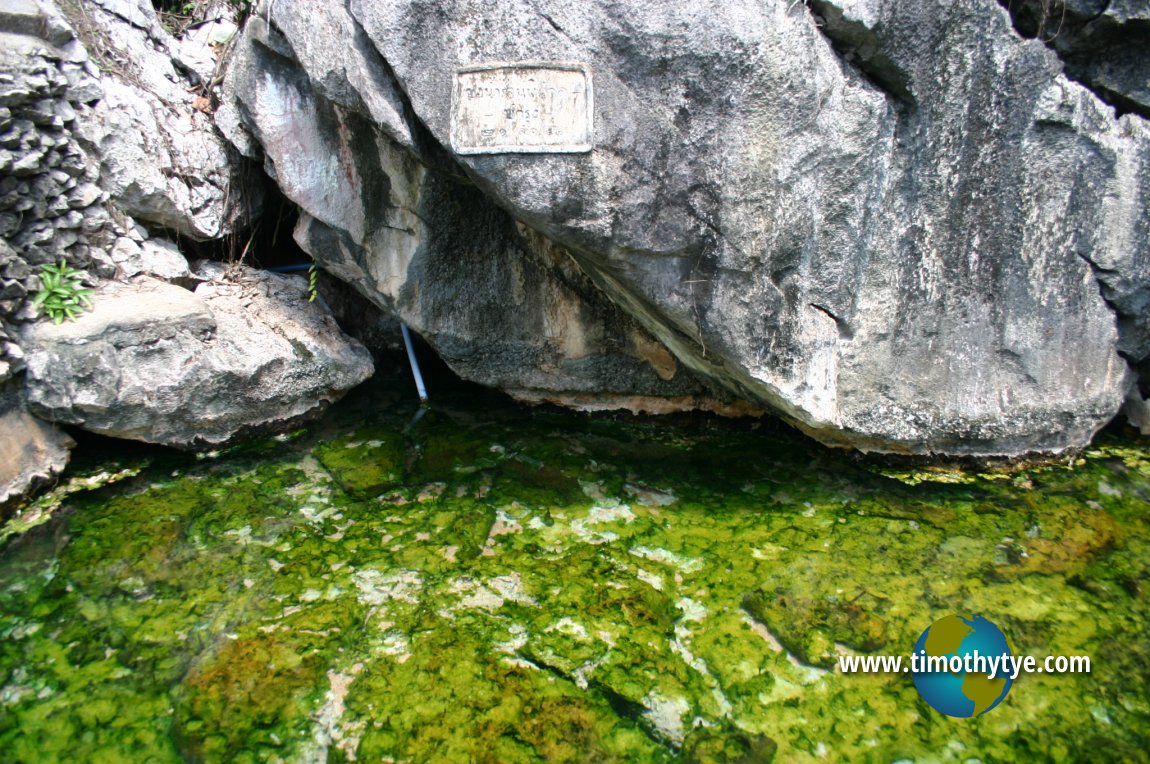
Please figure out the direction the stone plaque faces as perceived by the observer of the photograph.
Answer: facing the viewer

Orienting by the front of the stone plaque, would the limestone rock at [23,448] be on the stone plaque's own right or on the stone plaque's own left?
on the stone plaque's own right

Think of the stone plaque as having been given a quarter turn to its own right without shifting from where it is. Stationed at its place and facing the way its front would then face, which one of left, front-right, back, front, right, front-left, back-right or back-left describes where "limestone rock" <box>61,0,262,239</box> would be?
front-right

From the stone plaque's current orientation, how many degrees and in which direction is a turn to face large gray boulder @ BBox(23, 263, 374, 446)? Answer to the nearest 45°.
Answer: approximately 135° to its right

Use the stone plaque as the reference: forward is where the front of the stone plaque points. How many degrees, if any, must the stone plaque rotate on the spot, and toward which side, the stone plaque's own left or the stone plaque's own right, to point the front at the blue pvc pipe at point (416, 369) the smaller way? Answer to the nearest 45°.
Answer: approximately 135° to the stone plaque's own right
